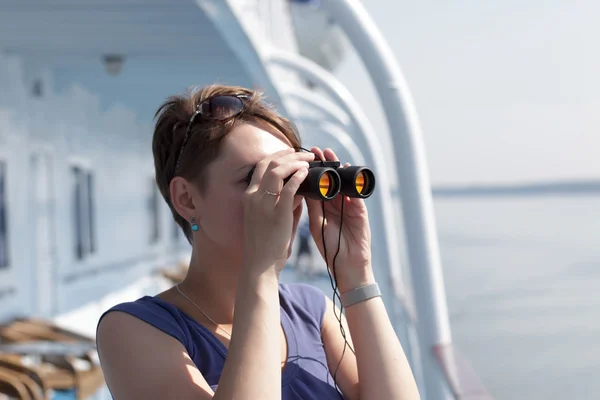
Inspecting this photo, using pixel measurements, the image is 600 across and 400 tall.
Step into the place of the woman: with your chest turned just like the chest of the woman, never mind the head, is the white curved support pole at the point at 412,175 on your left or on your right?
on your left

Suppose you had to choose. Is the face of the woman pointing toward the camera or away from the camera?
toward the camera
